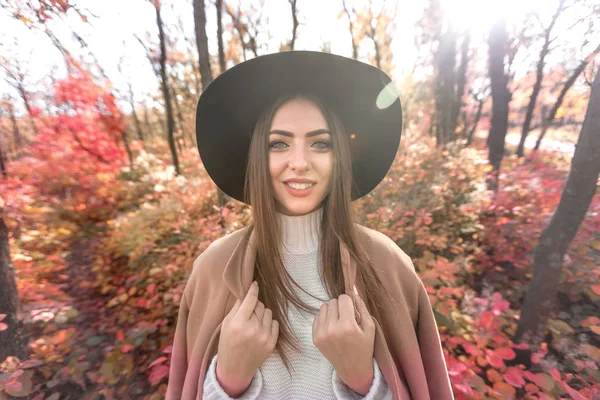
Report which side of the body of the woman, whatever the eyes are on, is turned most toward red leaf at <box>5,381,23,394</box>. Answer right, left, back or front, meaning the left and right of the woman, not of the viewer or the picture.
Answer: right

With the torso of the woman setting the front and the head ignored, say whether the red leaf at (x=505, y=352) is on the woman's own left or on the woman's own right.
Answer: on the woman's own left

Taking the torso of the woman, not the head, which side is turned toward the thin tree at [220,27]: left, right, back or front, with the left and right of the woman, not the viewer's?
back

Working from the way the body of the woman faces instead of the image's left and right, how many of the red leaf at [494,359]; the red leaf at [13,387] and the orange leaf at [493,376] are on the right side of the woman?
1

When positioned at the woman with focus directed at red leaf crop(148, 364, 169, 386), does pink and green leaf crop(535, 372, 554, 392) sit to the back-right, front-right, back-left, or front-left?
back-right

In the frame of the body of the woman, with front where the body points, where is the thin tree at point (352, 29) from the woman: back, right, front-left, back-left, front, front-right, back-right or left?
back

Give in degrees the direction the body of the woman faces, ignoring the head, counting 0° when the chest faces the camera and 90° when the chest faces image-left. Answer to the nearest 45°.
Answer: approximately 0°

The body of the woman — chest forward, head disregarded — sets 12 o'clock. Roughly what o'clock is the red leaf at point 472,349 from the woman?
The red leaf is roughly at 8 o'clock from the woman.

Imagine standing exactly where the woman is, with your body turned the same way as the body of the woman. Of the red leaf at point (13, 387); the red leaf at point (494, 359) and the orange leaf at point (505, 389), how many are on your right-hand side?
1
